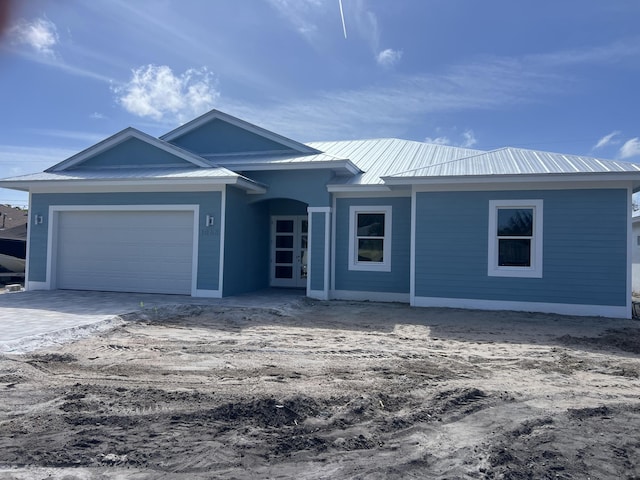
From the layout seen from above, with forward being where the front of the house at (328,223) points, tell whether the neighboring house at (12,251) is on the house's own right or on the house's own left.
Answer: on the house's own right

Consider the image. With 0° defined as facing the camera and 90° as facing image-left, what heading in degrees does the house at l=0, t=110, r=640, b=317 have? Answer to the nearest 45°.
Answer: approximately 0°
